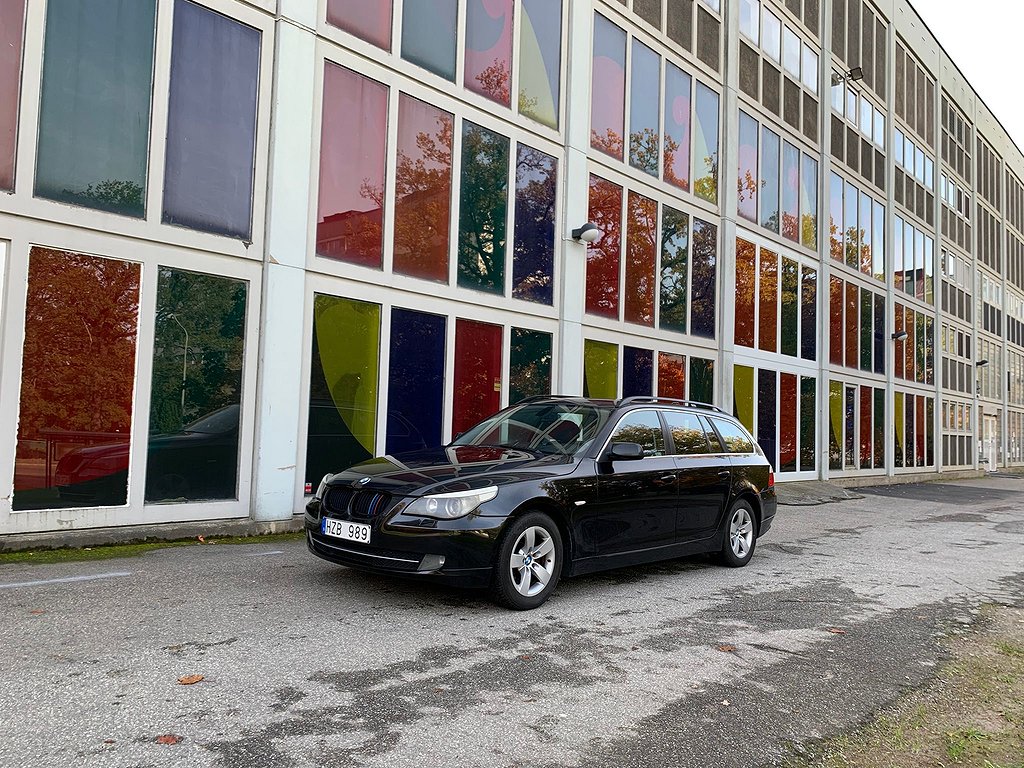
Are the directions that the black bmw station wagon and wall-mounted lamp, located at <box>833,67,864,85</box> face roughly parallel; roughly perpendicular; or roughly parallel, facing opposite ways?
roughly perpendicular

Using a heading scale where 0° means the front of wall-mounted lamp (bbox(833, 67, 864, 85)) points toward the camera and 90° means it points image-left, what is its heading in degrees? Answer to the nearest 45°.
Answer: approximately 315°

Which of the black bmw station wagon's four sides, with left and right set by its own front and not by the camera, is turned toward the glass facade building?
right

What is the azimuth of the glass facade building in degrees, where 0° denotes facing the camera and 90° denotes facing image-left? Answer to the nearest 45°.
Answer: approximately 315°

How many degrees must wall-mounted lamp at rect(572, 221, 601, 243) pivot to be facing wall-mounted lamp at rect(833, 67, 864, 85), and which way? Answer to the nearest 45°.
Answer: approximately 90° to its left

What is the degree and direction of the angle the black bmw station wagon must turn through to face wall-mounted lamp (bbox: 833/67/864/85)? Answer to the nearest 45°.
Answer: approximately 180°

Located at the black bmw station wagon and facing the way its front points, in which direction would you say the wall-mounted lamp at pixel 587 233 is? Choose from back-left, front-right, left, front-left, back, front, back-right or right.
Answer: back-right

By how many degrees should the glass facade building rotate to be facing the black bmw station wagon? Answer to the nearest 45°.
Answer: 0° — it already faces it

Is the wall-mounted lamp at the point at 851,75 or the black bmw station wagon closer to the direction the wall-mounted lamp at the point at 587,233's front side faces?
the black bmw station wagon

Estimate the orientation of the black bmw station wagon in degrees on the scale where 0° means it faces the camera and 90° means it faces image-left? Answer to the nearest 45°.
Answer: approximately 45°

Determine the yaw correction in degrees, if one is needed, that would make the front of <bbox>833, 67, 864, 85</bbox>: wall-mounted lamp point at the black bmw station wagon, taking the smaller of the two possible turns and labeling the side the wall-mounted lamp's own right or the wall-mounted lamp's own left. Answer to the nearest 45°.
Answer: approximately 45° to the wall-mounted lamp's own right

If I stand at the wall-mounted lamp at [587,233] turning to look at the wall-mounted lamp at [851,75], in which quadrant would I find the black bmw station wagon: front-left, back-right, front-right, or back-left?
back-right
